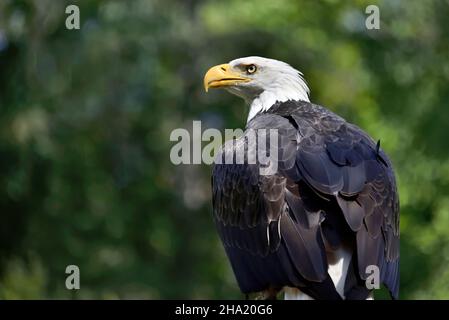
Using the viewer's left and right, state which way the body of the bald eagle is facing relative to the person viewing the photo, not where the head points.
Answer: facing away from the viewer and to the left of the viewer
